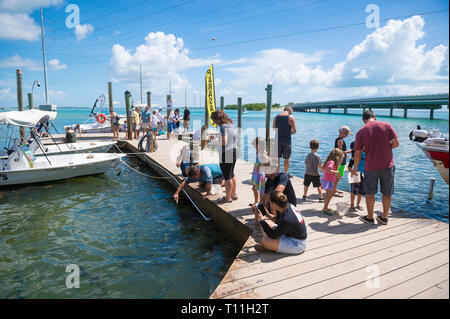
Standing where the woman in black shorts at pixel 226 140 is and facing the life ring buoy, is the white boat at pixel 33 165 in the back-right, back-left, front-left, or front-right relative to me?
front-left

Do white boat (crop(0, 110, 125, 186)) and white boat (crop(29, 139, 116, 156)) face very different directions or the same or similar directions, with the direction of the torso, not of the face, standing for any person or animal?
same or similar directions

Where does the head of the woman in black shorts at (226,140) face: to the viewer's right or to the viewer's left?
to the viewer's left
